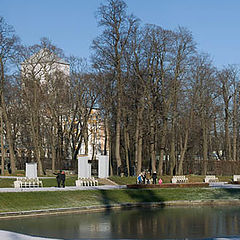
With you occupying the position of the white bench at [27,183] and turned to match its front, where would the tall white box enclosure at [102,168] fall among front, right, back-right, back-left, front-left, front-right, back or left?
back-left

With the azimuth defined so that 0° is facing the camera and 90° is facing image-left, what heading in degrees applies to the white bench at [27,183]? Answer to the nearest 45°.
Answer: approximately 0°

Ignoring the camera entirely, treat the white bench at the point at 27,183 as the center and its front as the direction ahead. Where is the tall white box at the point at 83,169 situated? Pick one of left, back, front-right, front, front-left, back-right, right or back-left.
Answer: back-left

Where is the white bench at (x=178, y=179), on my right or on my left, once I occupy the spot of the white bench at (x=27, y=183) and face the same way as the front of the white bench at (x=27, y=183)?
on my left
